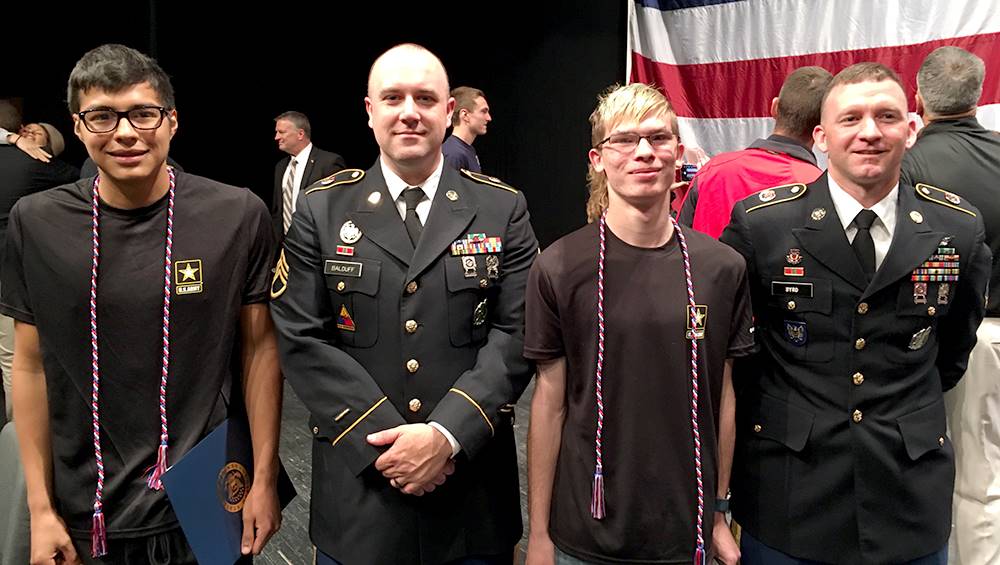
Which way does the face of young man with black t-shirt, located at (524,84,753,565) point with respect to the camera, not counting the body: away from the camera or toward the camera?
toward the camera

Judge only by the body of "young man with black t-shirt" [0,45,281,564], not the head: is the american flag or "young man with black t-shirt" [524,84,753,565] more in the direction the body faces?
the young man with black t-shirt

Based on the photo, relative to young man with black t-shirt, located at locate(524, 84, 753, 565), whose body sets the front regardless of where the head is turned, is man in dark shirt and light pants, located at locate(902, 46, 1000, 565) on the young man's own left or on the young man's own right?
on the young man's own left

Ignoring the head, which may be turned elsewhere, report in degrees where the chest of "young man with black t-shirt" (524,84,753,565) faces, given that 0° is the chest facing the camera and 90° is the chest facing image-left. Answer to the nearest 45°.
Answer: approximately 0°

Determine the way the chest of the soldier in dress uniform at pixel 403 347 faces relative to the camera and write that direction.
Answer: toward the camera

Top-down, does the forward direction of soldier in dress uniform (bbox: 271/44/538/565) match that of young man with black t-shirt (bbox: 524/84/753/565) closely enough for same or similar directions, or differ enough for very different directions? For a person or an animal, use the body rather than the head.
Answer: same or similar directions

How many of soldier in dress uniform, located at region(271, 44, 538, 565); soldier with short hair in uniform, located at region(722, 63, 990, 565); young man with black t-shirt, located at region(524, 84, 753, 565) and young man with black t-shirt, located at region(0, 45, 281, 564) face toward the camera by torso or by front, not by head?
4

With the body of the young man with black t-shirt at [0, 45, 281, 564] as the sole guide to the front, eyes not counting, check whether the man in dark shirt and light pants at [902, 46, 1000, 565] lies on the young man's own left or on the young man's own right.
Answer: on the young man's own left

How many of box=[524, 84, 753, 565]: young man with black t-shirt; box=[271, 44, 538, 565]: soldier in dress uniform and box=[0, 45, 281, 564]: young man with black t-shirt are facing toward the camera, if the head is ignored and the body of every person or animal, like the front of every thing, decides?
3

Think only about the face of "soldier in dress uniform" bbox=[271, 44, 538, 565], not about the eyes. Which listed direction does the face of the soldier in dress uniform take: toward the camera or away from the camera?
toward the camera

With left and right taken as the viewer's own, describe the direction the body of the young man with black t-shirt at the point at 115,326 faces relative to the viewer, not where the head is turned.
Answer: facing the viewer
